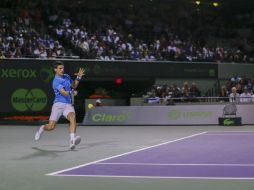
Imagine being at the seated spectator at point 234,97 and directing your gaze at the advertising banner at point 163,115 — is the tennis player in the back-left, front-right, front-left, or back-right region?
front-left

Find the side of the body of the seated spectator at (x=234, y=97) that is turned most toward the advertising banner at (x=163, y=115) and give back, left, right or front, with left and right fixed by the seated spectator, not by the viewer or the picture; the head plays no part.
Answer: right

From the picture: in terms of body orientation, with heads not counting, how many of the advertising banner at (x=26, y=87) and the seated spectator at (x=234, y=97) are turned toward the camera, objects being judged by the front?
2

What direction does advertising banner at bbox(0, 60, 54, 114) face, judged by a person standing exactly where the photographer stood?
facing the viewer

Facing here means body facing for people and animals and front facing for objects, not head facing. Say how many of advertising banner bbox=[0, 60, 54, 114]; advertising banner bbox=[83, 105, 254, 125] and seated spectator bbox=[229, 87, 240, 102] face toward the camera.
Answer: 3

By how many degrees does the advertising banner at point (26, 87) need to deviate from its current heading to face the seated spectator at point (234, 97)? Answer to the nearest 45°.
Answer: approximately 45° to its left

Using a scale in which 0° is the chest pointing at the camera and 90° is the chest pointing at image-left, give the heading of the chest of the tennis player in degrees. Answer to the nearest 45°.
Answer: approximately 315°

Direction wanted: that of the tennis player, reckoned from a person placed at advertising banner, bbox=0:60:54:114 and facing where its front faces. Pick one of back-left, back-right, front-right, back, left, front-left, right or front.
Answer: front

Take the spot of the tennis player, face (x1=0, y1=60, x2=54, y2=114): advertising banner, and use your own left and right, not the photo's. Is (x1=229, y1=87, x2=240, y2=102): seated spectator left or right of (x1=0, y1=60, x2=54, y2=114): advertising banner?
right

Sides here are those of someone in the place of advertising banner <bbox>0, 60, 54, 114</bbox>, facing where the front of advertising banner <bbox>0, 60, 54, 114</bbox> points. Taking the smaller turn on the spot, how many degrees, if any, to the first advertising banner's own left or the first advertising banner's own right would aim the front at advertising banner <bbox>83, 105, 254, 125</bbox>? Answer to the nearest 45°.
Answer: approximately 45° to the first advertising banner's own left

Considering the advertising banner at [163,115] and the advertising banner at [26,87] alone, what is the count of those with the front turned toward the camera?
2

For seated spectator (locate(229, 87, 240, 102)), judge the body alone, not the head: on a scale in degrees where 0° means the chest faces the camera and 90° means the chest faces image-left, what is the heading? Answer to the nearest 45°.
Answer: approximately 0°

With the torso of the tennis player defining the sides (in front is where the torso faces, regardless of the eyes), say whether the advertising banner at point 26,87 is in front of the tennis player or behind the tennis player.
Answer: behind

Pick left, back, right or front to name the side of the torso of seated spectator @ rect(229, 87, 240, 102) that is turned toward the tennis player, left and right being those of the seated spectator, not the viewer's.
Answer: front
